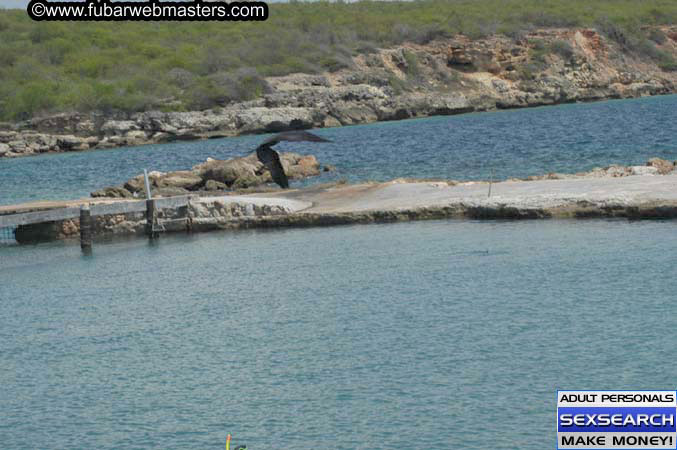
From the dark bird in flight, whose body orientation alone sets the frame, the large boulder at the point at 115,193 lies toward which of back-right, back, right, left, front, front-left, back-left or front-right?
front-right

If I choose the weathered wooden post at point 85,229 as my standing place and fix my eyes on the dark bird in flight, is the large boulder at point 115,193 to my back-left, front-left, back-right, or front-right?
front-left

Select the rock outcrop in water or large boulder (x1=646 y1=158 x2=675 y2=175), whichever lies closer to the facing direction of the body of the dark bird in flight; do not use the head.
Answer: the rock outcrop in water

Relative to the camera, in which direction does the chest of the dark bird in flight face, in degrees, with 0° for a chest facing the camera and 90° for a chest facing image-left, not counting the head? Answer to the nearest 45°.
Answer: approximately 90°

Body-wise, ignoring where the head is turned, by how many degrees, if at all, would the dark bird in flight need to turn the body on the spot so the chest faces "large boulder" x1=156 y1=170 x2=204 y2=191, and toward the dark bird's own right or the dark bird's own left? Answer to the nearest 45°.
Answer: approximately 45° to the dark bird's own right

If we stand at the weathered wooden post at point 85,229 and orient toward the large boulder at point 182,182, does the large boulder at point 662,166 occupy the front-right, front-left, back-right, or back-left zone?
front-right

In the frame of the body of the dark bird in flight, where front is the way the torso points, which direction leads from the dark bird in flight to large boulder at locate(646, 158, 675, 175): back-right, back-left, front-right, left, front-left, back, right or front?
back

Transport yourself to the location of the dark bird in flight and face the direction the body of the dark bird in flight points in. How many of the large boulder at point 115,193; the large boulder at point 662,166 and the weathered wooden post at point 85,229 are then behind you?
1
